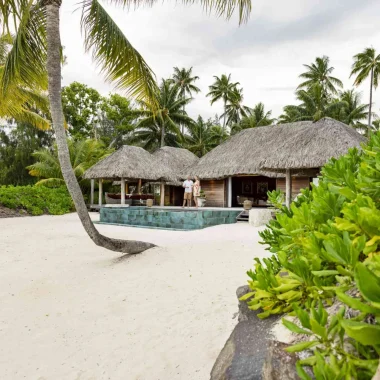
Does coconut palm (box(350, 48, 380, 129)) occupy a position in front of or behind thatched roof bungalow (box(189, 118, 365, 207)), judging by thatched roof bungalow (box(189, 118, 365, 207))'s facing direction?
behind

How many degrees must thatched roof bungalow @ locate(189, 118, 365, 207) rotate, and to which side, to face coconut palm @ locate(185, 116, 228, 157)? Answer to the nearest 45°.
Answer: approximately 135° to its right

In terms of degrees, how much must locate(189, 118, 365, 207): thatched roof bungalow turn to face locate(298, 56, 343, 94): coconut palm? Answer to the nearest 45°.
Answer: approximately 180°

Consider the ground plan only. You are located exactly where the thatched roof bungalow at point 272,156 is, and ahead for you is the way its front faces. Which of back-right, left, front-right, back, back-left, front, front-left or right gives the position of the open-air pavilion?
right

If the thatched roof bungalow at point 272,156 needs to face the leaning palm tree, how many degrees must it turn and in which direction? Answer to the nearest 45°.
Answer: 0° — it already faces it

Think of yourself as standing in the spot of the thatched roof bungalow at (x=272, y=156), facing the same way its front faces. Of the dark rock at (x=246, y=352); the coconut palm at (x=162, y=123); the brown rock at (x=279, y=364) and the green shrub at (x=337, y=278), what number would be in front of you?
3

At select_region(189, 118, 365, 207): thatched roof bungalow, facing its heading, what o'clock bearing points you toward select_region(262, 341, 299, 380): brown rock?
The brown rock is roughly at 12 o'clock from the thatched roof bungalow.

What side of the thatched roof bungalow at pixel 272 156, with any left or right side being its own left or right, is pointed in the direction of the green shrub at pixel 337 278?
front

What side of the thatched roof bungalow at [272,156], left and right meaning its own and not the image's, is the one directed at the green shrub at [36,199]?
right

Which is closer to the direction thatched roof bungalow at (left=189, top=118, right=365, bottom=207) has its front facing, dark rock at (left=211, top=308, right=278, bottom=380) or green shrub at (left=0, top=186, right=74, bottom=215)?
the dark rock

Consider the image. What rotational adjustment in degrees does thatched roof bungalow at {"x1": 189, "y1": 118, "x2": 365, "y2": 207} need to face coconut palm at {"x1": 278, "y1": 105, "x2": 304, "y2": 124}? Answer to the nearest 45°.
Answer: approximately 180°

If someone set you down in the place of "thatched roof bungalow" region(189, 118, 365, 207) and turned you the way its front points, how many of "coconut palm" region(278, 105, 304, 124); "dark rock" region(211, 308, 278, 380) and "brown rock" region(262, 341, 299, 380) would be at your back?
1

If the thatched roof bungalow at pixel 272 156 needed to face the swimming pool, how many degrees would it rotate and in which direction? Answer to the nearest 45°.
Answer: approximately 45° to its right

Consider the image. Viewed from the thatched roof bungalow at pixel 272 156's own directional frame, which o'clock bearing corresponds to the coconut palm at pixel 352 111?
The coconut palm is roughly at 7 o'clock from the thatched roof bungalow.

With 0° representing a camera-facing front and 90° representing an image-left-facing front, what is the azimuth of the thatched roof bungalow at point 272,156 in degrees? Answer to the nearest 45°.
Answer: approximately 0°

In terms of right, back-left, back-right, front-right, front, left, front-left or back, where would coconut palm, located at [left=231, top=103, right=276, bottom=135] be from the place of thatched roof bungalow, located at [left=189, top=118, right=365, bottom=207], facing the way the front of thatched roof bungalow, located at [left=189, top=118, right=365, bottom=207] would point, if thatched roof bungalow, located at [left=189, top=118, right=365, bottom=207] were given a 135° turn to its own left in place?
front-left

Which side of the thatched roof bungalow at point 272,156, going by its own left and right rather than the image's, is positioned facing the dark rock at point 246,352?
front

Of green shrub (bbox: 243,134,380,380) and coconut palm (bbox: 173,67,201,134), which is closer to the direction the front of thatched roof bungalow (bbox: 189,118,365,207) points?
the green shrub

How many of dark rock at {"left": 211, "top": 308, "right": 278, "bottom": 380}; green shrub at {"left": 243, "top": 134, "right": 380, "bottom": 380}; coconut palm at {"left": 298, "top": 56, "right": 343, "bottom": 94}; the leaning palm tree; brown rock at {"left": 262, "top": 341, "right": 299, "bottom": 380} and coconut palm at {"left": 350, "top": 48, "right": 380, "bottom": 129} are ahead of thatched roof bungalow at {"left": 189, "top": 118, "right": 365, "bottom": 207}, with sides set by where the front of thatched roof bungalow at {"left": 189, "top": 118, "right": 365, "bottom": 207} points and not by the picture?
4

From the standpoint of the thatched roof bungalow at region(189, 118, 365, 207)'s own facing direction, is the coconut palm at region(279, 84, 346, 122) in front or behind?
behind
